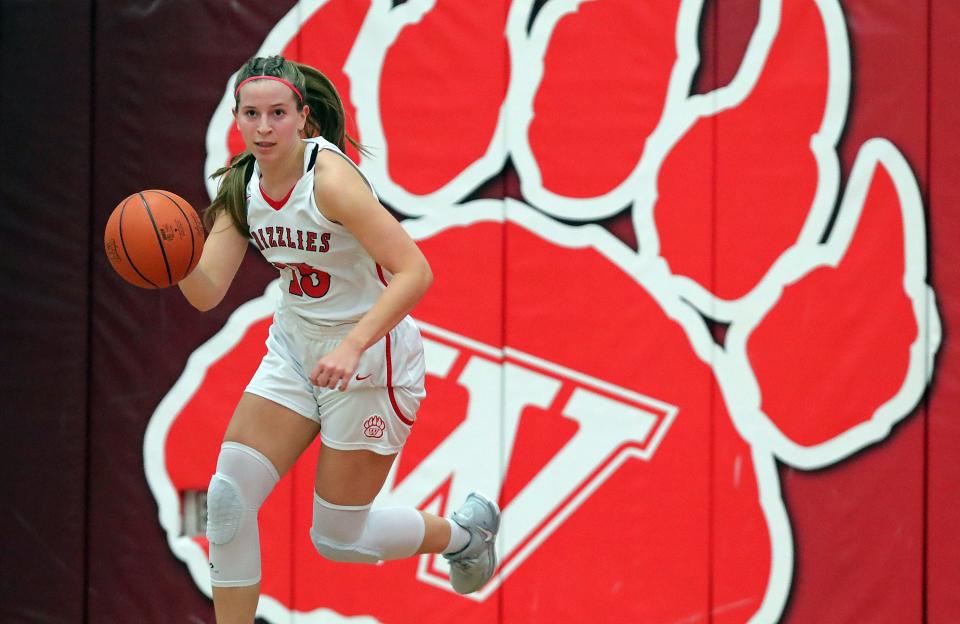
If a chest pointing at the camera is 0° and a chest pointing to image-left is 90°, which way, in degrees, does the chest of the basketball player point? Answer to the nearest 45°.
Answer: approximately 45°
